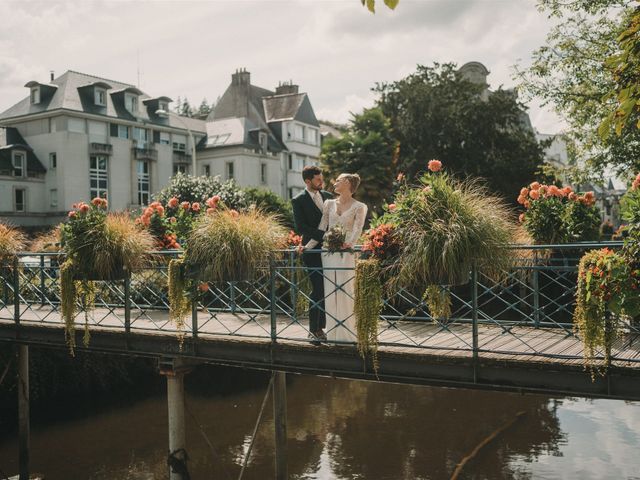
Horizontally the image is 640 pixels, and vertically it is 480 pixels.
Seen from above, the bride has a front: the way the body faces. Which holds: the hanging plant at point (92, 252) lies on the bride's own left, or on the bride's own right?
on the bride's own right

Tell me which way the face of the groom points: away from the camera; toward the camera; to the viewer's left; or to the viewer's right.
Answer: to the viewer's right

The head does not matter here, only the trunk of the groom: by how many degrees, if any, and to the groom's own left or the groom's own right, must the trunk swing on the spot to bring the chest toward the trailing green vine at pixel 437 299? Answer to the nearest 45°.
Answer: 0° — they already face it

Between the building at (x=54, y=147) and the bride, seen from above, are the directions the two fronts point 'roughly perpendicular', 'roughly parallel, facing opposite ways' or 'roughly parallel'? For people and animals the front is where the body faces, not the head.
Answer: roughly perpendicular

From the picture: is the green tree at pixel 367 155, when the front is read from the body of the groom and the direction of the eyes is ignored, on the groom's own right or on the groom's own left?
on the groom's own left

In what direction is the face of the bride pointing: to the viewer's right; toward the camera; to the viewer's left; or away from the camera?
to the viewer's left

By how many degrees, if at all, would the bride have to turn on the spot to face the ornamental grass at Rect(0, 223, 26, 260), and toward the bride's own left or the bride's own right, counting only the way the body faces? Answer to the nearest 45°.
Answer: approximately 90° to the bride's own right

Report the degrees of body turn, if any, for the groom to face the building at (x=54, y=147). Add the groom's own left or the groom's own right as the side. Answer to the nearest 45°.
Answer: approximately 180°

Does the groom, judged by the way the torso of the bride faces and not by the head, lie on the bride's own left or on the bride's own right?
on the bride's own right

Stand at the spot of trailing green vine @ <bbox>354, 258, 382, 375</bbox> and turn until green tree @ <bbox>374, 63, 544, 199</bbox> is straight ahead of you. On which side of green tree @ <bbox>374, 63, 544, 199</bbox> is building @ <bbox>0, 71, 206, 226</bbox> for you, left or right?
left
